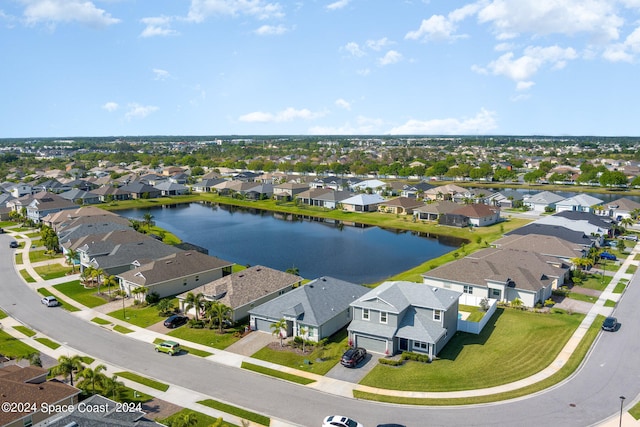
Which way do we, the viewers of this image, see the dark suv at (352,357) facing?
facing away from the viewer and to the right of the viewer

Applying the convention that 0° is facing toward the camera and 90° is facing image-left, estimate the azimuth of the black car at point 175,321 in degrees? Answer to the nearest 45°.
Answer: approximately 225°

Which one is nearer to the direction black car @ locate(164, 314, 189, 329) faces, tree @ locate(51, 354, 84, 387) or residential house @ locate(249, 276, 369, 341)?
the residential house

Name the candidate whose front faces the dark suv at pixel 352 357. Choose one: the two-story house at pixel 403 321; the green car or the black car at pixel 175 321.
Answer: the two-story house

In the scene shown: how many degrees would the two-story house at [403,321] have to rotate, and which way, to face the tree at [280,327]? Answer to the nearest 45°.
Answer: approximately 45° to its right

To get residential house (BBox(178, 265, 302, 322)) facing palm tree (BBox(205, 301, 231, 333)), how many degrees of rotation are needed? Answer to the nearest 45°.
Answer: approximately 45° to its left

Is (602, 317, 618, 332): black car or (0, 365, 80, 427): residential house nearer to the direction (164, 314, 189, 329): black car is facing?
the black car

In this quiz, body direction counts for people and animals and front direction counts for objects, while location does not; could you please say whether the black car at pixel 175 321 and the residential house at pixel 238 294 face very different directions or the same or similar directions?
very different directions

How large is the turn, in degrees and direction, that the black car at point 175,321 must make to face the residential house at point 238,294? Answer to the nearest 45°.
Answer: approximately 45° to its right
